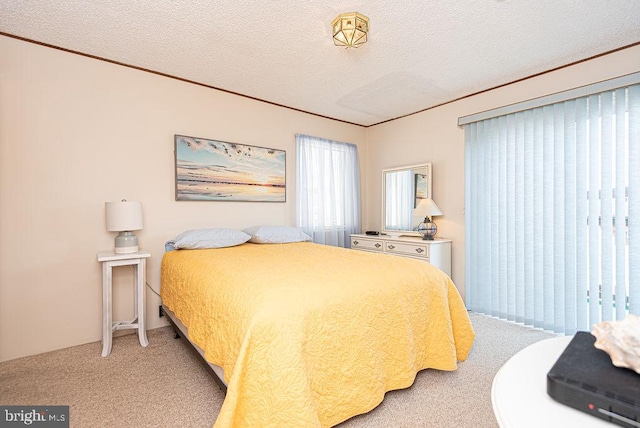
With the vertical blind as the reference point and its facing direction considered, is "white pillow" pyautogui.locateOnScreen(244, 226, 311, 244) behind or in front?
in front

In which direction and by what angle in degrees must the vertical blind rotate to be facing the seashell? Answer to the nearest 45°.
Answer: approximately 45° to its left

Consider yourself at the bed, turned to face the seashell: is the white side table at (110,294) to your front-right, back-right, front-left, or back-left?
back-right

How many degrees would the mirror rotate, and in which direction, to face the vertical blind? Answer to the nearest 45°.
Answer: approximately 90° to its left

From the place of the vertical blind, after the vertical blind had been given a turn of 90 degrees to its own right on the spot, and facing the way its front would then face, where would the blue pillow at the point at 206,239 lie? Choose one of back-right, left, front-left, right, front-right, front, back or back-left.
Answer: left

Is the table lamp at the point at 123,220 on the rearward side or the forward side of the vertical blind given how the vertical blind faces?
on the forward side

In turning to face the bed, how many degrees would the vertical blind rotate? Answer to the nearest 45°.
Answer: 0° — it already faces it

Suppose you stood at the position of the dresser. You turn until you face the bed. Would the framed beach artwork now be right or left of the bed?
right

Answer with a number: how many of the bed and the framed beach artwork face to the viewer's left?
0

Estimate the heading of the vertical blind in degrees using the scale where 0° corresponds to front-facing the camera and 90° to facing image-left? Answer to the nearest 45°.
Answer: approximately 45°
